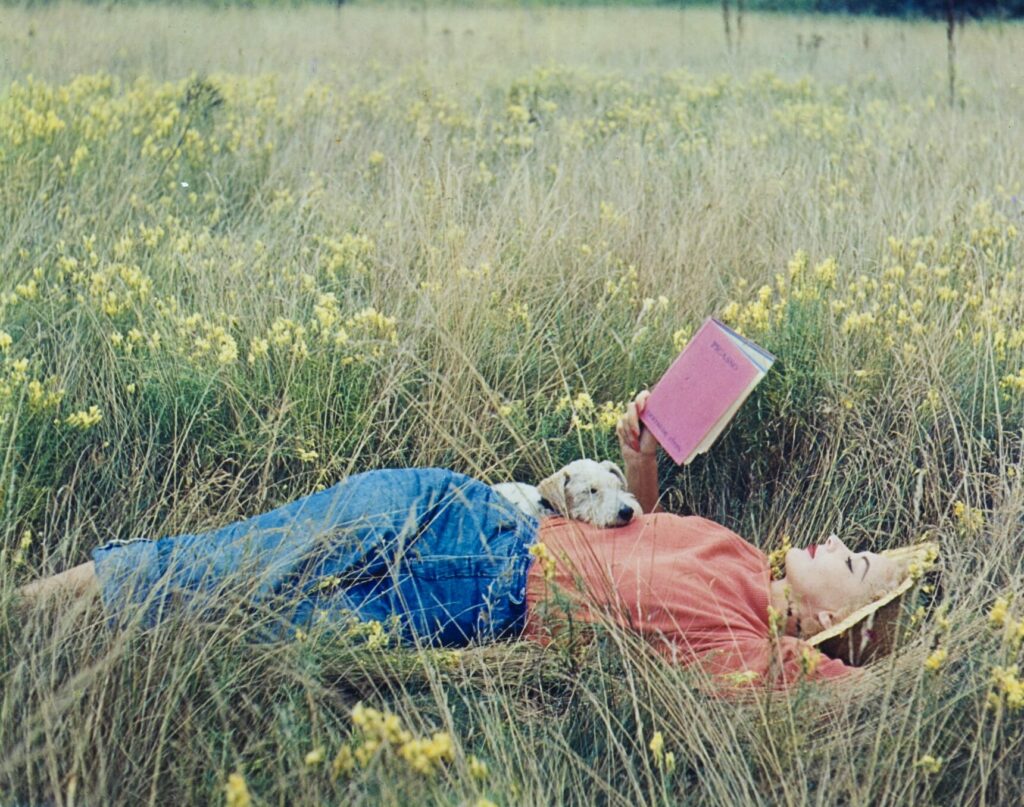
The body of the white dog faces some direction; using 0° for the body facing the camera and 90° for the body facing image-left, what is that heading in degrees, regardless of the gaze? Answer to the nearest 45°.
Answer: approximately 315°

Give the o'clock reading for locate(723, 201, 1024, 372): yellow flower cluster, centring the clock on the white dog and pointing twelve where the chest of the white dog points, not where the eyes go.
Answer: The yellow flower cluster is roughly at 9 o'clock from the white dog.

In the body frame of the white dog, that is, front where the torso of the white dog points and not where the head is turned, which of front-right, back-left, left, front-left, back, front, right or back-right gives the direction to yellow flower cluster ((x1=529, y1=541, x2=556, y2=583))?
front-right

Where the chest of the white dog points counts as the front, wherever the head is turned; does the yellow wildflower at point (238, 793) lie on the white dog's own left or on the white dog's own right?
on the white dog's own right

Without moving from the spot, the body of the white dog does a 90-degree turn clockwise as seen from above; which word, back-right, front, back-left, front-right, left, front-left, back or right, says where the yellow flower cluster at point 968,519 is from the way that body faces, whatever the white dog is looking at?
back-left

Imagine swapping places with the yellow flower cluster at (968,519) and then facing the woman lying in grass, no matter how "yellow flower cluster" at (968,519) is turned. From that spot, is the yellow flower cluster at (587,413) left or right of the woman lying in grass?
right

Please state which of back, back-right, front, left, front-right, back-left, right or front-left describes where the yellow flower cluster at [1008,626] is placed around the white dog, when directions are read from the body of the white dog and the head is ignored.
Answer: front
